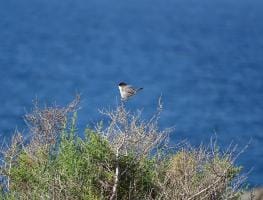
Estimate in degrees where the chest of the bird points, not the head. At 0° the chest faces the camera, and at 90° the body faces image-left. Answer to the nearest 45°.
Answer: approximately 90°

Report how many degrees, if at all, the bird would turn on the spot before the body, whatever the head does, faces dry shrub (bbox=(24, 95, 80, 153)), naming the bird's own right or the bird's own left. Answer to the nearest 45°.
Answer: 0° — it already faces it
